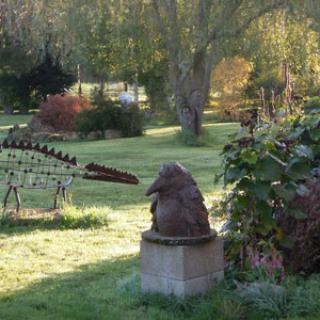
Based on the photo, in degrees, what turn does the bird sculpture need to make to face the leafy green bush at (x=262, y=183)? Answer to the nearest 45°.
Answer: approximately 135° to its left

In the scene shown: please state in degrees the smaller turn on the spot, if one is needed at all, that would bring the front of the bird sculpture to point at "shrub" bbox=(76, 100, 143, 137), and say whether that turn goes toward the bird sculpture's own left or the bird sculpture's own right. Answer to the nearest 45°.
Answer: approximately 135° to the bird sculpture's own right

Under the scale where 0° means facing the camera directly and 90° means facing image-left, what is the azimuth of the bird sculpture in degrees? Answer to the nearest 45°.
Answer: approximately 45°

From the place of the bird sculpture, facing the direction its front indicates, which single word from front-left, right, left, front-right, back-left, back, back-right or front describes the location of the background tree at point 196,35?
back-right
